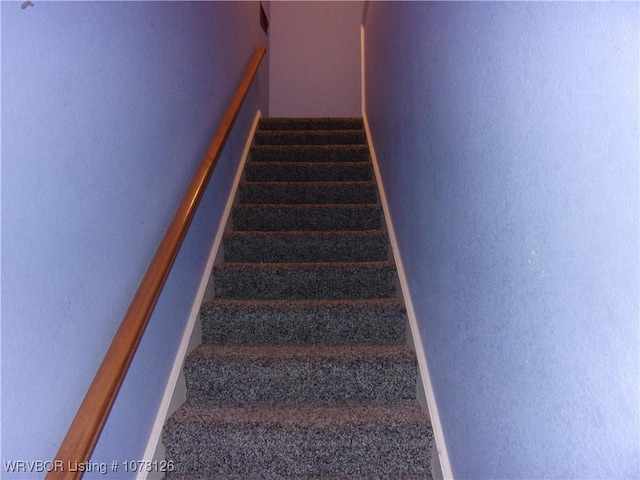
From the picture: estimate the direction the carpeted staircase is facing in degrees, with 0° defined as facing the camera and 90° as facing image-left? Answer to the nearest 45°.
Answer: approximately 0°
